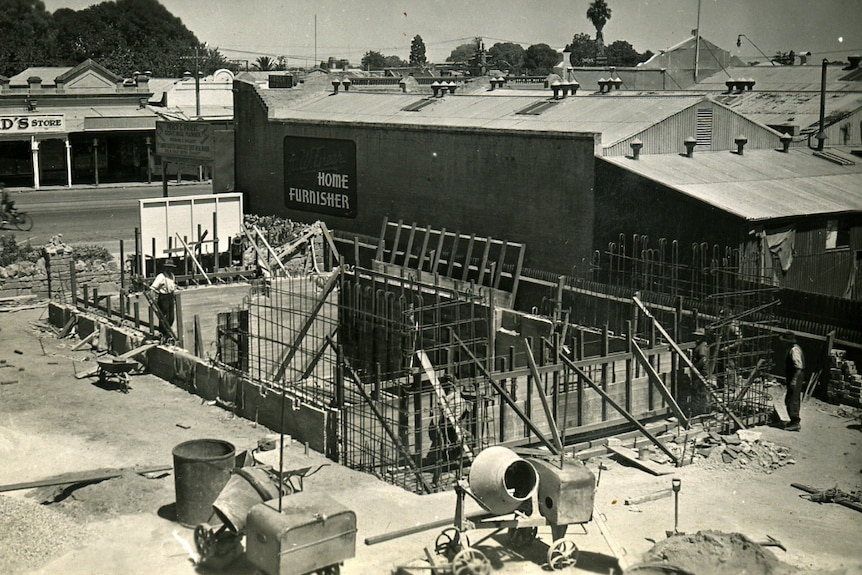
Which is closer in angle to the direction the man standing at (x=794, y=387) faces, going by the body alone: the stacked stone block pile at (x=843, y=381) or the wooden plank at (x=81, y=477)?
the wooden plank

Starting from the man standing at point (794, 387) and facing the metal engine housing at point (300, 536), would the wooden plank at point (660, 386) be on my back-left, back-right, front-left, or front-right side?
front-right

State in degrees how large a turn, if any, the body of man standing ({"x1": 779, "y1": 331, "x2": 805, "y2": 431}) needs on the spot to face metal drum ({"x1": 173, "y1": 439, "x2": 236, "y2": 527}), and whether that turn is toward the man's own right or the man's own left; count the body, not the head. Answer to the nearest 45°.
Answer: approximately 45° to the man's own left

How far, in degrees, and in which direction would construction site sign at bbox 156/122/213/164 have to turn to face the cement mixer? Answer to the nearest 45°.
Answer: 0° — it already faces it

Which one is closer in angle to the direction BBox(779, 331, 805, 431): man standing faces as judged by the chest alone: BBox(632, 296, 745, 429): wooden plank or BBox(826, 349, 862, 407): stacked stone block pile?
the wooden plank

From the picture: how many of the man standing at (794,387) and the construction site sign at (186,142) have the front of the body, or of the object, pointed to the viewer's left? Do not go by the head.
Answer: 1

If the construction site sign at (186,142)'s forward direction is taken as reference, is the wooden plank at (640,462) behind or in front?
in front

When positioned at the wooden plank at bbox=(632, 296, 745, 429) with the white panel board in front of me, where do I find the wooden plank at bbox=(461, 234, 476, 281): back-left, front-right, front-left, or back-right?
front-right

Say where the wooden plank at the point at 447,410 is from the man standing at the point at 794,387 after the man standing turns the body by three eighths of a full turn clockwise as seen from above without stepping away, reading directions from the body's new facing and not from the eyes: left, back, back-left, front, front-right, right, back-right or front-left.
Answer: back

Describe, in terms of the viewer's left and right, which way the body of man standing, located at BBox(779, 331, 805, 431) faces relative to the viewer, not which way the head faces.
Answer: facing to the left of the viewer

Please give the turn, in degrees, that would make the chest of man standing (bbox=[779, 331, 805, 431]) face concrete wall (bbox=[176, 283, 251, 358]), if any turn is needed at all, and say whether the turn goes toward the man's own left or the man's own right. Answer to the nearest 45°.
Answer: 0° — they already face it

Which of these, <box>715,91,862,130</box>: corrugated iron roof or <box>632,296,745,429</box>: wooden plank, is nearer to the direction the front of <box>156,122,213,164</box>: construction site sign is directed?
the wooden plank

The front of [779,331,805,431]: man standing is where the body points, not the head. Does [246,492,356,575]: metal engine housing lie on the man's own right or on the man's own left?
on the man's own left

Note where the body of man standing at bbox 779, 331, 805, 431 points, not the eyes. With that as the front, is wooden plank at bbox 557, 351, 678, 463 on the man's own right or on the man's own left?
on the man's own left

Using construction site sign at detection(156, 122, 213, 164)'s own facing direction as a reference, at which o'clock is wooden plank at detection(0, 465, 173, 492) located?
The wooden plank is roughly at 12 o'clock from the construction site sign.

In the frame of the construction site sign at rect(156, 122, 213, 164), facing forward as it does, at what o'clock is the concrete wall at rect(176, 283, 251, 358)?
The concrete wall is roughly at 12 o'clock from the construction site sign.

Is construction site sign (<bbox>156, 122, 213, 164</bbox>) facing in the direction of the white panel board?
yes

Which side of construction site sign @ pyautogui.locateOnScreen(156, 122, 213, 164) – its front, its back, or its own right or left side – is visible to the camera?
front
